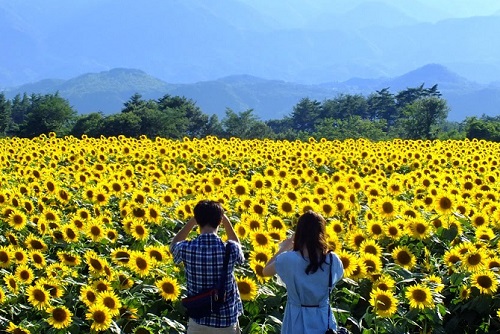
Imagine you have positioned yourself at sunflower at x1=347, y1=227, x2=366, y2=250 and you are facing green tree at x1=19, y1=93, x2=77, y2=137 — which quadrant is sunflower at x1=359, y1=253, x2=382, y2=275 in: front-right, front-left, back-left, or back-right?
back-left

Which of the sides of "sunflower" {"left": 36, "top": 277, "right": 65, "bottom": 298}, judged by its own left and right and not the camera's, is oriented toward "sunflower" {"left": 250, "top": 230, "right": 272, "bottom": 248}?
left

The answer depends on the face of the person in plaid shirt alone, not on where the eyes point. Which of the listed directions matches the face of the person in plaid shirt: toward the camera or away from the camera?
away from the camera

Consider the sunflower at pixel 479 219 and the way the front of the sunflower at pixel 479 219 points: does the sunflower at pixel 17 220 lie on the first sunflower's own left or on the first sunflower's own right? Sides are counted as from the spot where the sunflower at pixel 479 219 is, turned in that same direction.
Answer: on the first sunflower's own right

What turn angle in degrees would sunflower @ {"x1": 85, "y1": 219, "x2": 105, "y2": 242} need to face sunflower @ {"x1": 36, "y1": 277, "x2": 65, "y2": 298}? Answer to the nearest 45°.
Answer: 0° — it already faces it

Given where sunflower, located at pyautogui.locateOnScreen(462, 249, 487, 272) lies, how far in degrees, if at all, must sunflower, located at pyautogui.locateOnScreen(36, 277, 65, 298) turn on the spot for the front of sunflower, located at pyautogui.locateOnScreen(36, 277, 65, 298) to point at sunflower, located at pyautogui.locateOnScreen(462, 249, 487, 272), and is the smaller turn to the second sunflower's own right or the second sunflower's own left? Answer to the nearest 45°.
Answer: approximately 90° to the second sunflower's own left

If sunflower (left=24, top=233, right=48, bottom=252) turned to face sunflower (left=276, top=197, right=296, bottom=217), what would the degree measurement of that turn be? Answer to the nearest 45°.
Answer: approximately 135° to its left

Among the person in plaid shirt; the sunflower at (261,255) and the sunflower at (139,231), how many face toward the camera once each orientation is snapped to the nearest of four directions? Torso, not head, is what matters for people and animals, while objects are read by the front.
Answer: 2
